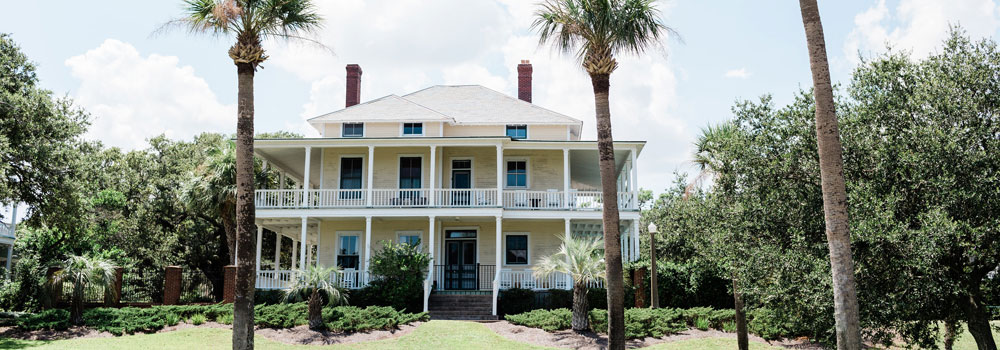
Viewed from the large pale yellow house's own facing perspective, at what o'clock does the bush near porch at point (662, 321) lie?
The bush near porch is roughly at 11 o'clock from the large pale yellow house.

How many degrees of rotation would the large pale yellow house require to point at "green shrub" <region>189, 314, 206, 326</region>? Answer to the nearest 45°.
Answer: approximately 45° to its right

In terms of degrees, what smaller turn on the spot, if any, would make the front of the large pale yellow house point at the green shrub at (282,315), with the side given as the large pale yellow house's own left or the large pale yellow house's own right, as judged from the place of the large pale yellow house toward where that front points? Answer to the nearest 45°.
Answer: approximately 45° to the large pale yellow house's own right

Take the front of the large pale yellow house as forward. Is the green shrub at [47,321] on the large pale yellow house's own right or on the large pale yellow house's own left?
on the large pale yellow house's own right

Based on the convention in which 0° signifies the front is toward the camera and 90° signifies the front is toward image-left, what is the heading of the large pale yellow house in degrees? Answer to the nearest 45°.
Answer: approximately 0°

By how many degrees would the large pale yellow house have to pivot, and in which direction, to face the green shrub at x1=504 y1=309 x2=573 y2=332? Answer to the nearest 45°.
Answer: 0° — it already faces it

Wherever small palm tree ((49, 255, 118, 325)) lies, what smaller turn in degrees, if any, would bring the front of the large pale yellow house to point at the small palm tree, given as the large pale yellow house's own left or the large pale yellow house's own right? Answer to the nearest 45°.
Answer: approximately 45° to the large pale yellow house's own right
